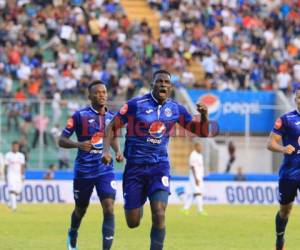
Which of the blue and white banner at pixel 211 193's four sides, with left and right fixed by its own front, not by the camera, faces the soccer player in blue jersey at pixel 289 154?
front

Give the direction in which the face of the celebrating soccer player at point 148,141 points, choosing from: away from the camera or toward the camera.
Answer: toward the camera

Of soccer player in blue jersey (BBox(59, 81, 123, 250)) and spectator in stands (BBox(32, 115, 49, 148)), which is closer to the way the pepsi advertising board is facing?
the soccer player in blue jersey

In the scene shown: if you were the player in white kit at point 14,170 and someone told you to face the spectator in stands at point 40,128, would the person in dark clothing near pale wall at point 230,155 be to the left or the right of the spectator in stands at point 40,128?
right

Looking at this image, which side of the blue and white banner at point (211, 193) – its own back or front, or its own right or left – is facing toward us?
front

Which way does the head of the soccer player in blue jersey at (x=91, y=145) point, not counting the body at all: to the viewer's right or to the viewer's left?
to the viewer's right

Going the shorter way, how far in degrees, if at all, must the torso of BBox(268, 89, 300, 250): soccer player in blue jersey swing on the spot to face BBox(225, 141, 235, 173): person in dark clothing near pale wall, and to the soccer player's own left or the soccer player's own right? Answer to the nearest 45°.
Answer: approximately 135° to the soccer player's own left

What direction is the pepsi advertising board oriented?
toward the camera
